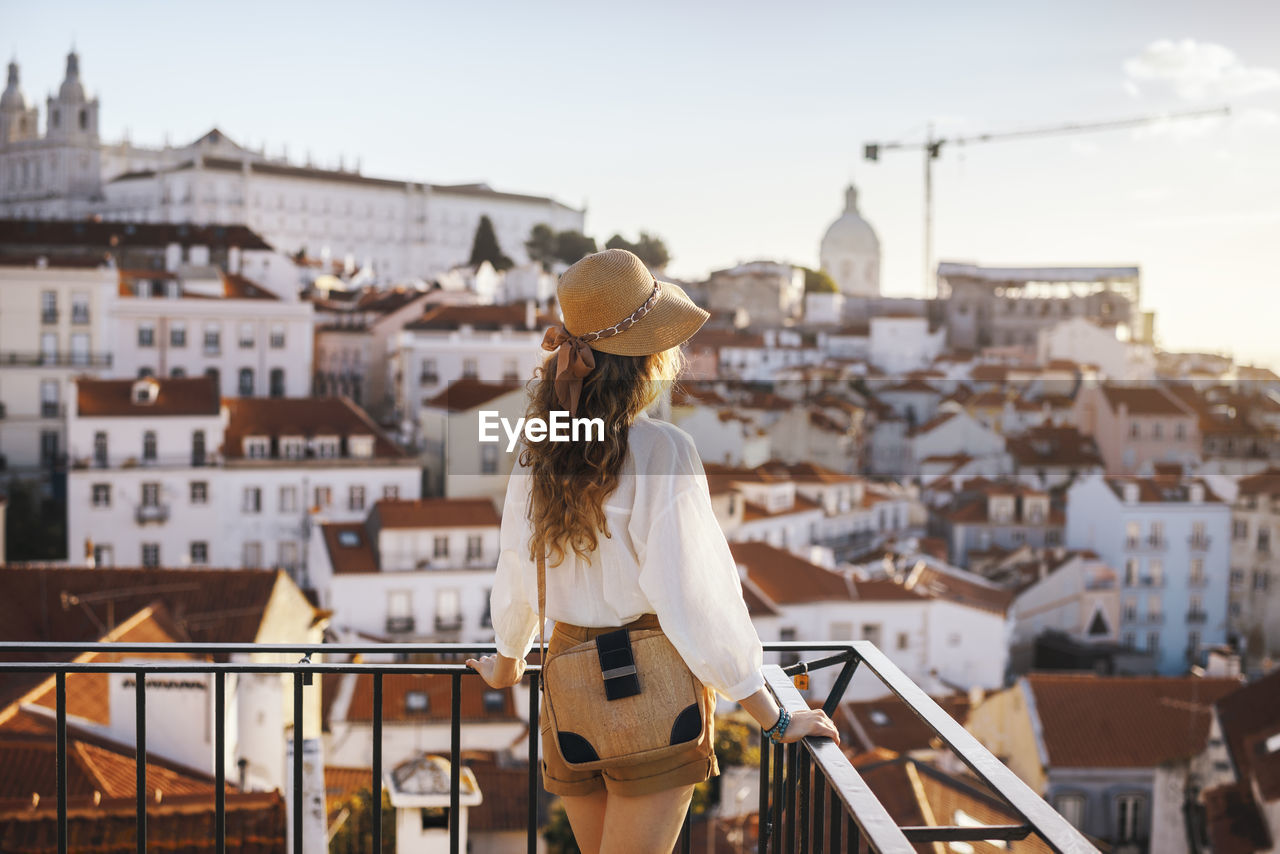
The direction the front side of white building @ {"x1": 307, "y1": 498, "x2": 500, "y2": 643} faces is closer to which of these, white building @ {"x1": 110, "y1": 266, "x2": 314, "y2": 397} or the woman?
the woman

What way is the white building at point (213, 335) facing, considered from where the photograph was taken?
facing the viewer

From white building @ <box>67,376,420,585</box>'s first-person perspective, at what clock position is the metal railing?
The metal railing is roughly at 12 o'clock from the white building.

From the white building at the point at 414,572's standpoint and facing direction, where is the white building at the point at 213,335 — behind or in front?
behind

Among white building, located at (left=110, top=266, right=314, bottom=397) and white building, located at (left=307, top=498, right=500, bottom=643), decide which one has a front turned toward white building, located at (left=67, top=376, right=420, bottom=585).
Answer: white building, located at (left=110, top=266, right=314, bottom=397)

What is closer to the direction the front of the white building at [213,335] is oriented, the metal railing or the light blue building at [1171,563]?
the metal railing

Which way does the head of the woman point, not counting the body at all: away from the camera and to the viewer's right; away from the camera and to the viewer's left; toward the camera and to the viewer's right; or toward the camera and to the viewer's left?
away from the camera and to the viewer's right

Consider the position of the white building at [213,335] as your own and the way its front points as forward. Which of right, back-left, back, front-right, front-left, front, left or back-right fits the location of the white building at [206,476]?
front

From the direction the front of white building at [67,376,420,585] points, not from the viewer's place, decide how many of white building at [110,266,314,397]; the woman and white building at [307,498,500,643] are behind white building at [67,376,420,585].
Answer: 1

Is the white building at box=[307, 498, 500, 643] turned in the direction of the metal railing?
yes

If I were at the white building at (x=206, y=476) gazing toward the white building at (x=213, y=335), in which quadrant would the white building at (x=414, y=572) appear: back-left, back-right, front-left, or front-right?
back-right

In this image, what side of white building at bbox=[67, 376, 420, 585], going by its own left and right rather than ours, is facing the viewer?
front

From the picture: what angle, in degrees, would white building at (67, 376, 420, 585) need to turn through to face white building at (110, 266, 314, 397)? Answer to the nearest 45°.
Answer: approximately 180°

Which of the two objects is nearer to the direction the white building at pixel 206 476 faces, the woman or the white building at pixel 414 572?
the woman

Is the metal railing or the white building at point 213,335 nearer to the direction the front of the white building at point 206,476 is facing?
the metal railing

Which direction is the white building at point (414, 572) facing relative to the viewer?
toward the camera

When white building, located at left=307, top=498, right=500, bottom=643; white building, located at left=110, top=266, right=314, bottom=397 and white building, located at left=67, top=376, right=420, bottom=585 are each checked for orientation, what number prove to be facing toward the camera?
3
